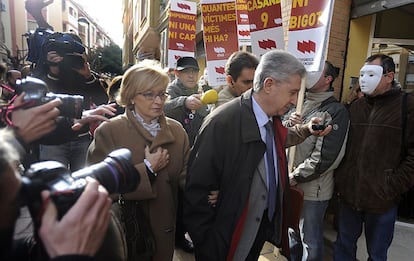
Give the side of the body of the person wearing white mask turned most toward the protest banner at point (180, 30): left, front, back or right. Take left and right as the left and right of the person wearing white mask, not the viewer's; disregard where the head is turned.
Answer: right

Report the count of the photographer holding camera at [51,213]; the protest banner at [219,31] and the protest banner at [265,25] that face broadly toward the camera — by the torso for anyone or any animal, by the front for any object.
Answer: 2

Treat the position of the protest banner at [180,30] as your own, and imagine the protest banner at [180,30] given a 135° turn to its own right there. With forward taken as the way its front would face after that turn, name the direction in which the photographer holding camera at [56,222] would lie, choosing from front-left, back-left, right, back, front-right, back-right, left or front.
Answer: back-left

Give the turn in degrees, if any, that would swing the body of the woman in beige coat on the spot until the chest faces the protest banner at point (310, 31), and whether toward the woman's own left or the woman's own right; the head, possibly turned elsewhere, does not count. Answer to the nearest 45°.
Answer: approximately 90° to the woman's own left

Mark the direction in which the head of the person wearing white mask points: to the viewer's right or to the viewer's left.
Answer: to the viewer's left

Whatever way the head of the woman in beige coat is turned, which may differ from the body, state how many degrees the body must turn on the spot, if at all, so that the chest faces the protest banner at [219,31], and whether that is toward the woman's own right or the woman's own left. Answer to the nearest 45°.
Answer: approximately 135° to the woman's own left

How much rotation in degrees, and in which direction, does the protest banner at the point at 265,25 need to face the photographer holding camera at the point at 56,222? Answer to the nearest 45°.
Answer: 0° — it already faces them

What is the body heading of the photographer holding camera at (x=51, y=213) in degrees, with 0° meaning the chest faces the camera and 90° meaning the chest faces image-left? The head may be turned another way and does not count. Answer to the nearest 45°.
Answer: approximately 270°

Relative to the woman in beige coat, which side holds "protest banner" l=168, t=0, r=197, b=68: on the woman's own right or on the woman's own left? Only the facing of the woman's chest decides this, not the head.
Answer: on the woman's own left

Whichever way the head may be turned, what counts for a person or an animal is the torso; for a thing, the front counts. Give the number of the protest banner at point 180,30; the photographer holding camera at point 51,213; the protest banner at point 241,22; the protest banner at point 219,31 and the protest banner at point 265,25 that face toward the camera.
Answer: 4
